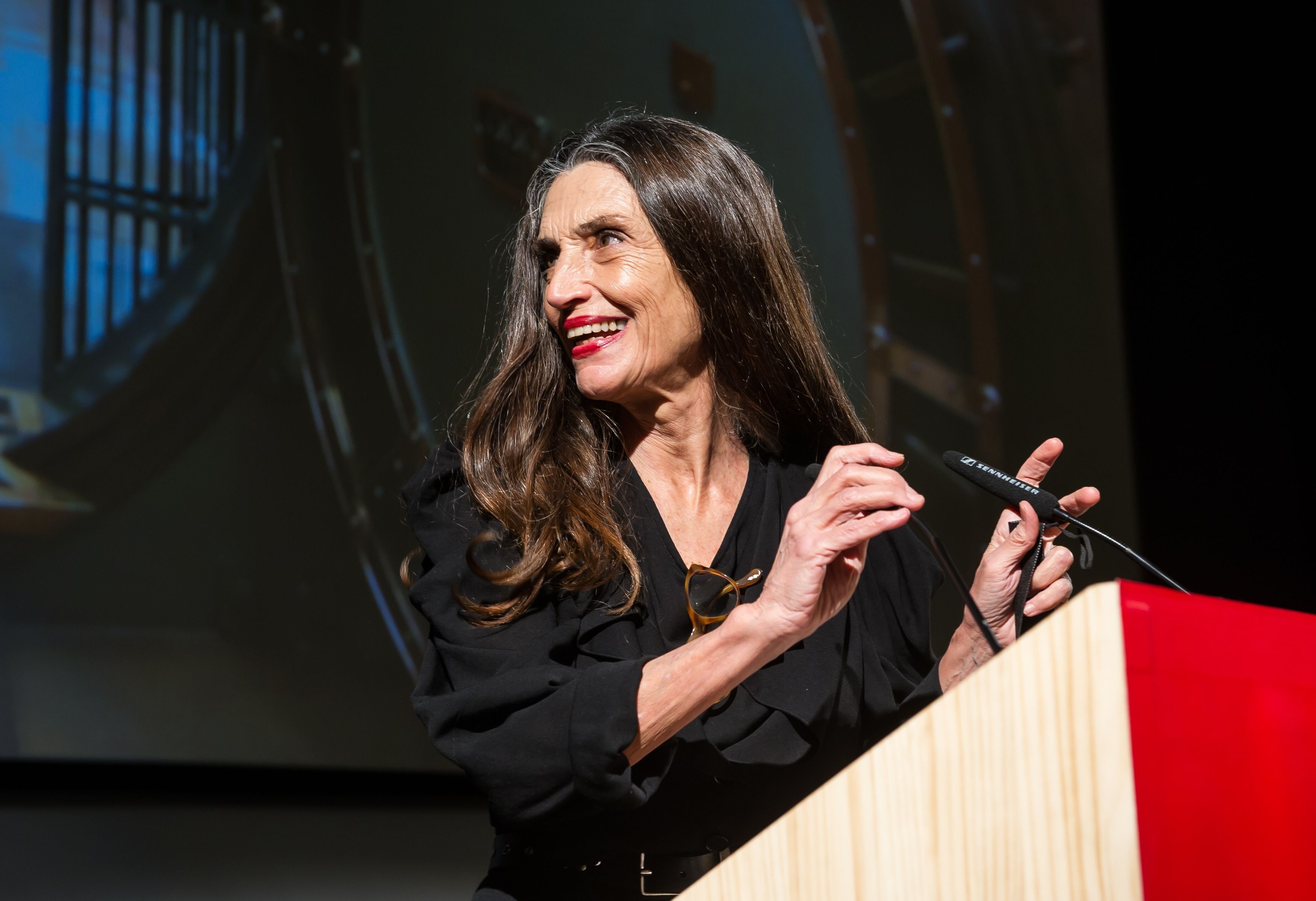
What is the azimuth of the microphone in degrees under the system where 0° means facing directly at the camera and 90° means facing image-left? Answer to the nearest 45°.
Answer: approximately 90°
